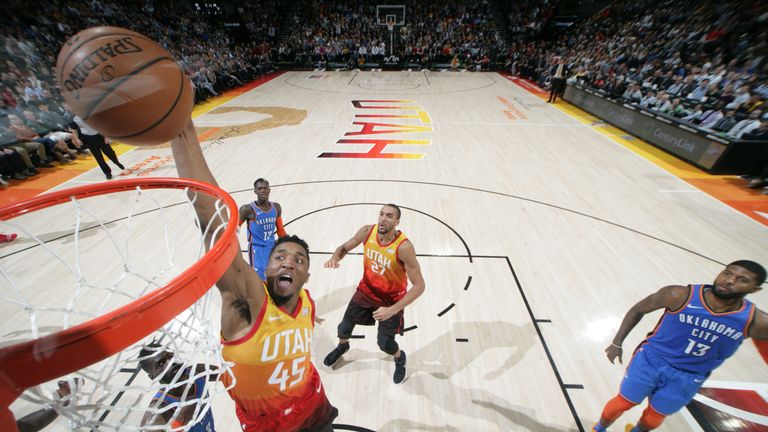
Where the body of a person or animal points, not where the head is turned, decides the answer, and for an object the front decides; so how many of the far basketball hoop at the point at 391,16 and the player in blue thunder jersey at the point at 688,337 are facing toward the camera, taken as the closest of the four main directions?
2

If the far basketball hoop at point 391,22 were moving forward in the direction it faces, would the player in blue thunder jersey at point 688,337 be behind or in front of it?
in front

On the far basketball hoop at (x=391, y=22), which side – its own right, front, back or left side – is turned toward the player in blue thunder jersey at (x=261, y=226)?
front

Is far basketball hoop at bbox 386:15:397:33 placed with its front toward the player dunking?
yes

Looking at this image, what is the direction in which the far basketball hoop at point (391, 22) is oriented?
toward the camera

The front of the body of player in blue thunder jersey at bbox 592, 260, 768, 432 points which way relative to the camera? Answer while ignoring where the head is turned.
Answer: toward the camera

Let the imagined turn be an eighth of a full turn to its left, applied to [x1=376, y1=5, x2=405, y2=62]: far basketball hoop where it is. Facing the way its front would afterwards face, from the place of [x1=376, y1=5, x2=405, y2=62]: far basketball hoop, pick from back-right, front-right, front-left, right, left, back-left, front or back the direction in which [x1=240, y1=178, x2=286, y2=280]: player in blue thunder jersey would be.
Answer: front-right

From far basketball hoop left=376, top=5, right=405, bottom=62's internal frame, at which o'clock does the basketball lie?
The basketball is roughly at 12 o'clock from the far basketball hoop.

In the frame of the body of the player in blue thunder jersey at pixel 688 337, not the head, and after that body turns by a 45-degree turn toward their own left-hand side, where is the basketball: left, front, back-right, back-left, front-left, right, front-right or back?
right

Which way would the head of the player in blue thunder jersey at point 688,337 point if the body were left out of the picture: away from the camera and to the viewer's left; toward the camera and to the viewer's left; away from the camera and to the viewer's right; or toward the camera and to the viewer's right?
toward the camera and to the viewer's left

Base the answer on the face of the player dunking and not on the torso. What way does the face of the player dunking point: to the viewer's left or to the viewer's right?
to the viewer's left
